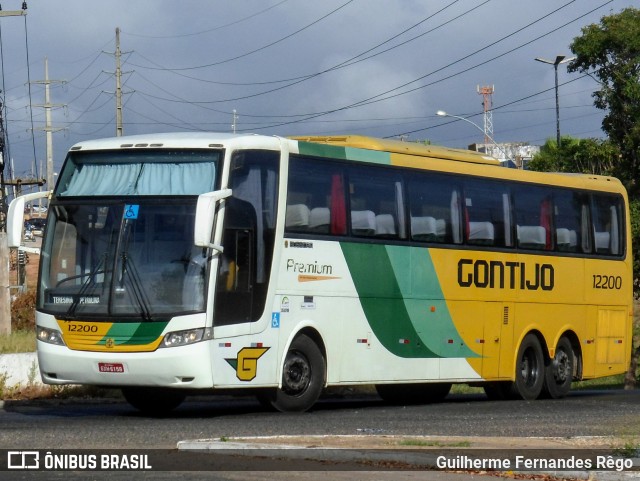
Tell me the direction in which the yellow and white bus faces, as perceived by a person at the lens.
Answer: facing the viewer and to the left of the viewer

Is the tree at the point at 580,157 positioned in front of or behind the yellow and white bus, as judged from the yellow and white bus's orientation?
behind

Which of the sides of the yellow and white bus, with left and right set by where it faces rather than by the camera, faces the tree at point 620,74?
back
